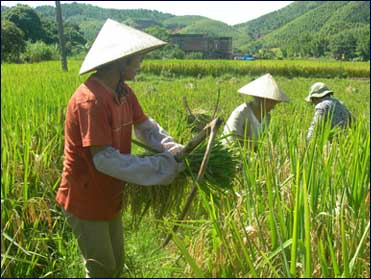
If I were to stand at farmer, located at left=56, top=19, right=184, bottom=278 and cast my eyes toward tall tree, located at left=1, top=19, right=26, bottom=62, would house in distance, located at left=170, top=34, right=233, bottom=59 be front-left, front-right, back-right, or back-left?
front-right

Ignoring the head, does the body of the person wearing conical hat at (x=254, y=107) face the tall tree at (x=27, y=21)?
no

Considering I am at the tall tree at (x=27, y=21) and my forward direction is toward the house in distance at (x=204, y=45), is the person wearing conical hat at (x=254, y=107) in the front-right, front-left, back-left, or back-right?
front-right

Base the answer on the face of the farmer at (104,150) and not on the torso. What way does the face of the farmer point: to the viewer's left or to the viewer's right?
to the viewer's right

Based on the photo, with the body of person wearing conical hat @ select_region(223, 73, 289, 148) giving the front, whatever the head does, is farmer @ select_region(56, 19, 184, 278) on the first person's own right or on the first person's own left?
on the first person's own right

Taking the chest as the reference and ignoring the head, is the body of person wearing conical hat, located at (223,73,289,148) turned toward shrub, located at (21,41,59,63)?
no

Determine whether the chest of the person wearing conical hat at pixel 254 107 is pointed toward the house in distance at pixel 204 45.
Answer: no

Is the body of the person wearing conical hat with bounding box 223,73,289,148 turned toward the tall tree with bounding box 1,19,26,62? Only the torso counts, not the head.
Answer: no

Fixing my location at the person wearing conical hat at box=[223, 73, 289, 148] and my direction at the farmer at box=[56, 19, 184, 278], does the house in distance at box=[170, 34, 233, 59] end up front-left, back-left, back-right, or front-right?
back-right
